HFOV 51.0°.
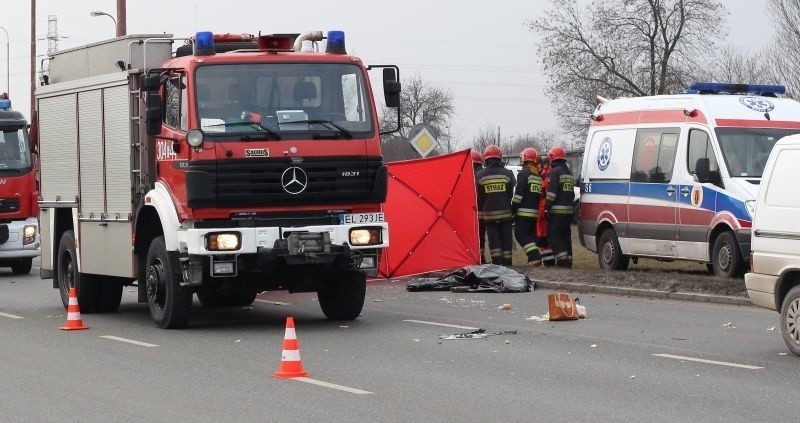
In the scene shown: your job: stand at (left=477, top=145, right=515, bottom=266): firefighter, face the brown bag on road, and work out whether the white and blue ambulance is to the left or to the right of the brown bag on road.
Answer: left

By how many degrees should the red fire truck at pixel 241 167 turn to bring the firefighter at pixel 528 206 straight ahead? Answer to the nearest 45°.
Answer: approximately 90° to its left

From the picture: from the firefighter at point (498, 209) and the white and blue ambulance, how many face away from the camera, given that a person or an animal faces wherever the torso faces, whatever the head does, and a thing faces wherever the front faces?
1

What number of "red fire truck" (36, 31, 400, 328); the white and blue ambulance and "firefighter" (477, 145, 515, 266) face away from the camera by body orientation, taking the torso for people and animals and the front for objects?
1

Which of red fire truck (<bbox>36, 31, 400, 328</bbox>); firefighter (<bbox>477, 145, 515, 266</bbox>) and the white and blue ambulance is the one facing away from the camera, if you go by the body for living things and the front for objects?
the firefighter

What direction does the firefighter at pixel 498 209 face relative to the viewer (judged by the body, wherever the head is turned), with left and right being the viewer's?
facing away from the viewer

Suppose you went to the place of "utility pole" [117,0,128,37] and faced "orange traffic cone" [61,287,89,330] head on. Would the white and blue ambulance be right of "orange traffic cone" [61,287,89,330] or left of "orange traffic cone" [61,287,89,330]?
left

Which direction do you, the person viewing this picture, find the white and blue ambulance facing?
facing the viewer and to the right of the viewer

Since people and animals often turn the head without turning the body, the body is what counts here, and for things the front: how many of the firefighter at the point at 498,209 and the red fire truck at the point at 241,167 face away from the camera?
1

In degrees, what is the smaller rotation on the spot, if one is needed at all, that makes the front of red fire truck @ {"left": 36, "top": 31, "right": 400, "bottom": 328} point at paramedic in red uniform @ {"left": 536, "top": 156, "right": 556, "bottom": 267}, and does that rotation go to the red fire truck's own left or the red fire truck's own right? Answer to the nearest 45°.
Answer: approximately 90° to the red fire truck's own left
